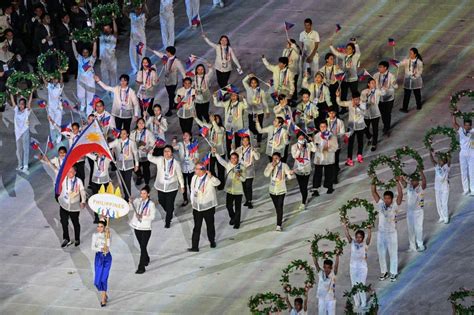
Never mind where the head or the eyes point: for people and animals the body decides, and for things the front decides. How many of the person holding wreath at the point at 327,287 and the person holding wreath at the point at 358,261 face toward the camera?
2

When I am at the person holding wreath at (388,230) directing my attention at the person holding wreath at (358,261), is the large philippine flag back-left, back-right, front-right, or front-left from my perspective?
front-right

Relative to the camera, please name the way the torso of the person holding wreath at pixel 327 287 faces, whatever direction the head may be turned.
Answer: toward the camera

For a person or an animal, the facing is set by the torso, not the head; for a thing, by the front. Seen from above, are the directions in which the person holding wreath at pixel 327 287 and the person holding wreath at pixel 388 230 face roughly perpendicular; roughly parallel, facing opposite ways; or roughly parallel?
roughly parallel

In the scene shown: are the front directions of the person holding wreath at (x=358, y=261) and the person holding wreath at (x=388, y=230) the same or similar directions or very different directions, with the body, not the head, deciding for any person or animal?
same or similar directions

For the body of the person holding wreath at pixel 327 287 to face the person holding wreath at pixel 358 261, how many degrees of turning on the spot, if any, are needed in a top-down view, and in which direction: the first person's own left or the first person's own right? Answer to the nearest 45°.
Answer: approximately 135° to the first person's own left

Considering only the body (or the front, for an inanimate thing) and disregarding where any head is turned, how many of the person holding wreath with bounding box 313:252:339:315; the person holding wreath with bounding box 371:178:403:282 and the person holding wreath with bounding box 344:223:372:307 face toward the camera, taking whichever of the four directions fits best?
3

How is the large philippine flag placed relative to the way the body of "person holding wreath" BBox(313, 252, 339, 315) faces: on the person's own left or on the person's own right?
on the person's own right

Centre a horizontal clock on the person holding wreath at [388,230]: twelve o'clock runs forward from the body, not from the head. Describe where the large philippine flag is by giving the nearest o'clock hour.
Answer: The large philippine flag is roughly at 3 o'clock from the person holding wreath.

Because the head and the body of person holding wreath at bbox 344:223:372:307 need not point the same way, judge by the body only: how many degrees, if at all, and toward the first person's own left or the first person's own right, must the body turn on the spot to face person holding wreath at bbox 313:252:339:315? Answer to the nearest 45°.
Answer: approximately 45° to the first person's own right

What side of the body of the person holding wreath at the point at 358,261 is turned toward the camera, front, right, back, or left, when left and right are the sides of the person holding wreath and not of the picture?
front

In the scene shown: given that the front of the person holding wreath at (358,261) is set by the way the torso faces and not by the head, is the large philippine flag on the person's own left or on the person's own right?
on the person's own right
